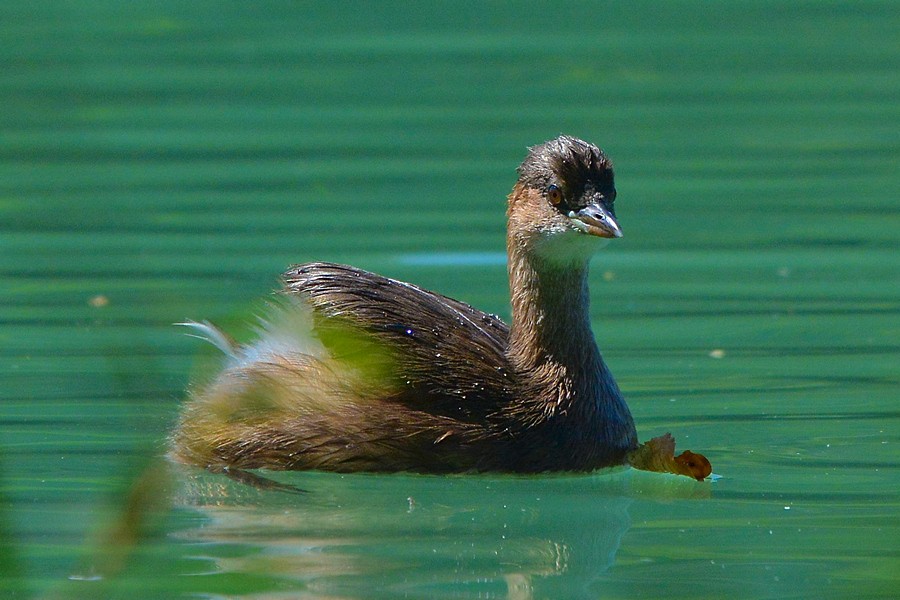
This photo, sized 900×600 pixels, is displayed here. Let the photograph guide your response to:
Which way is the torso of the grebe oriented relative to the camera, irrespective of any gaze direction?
to the viewer's right
